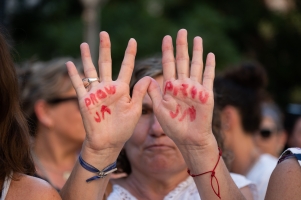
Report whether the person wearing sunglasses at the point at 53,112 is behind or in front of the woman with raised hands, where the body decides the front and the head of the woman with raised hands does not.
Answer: behind

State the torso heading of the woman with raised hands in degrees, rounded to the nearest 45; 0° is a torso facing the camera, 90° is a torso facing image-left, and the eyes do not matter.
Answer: approximately 0°

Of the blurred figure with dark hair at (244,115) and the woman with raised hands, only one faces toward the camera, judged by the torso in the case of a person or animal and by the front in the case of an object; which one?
the woman with raised hands
